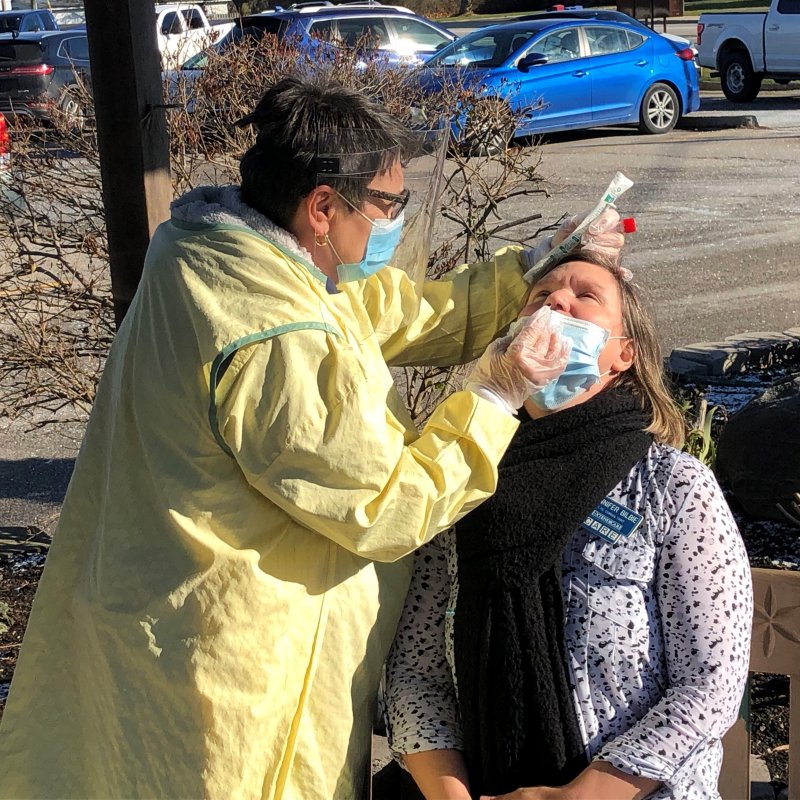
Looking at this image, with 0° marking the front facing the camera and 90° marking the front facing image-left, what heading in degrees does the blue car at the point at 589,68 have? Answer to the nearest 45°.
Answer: approximately 45°

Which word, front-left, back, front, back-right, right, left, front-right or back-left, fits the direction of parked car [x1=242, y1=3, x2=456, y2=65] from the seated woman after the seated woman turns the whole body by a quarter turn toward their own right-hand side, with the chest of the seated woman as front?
front-right

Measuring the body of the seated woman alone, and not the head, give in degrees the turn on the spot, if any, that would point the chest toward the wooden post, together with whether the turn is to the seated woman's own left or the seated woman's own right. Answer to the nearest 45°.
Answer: approximately 90° to the seated woman's own right

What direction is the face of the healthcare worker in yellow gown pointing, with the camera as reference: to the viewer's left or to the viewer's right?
to the viewer's right

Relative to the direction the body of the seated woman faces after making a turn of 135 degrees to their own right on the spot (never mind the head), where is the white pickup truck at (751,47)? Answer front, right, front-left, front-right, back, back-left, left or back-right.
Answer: front

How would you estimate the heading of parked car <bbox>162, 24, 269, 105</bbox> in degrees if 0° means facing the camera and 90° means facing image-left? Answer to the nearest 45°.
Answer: approximately 45°

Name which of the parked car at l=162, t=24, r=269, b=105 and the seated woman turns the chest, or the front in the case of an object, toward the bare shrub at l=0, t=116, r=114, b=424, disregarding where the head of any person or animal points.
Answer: the parked car
